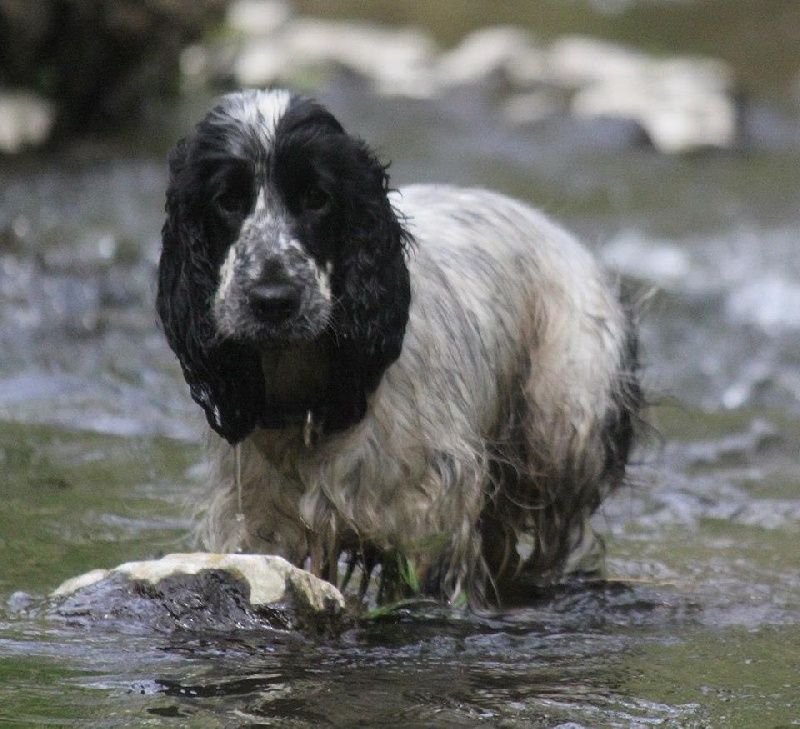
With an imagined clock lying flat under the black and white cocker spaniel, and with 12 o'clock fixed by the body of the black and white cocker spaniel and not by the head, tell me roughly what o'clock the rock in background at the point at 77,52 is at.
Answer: The rock in background is roughly at 4 o'clock from the black and white cocker spaniel.

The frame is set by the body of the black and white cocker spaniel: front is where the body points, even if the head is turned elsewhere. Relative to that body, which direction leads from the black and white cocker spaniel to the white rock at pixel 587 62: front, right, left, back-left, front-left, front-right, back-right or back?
back-right

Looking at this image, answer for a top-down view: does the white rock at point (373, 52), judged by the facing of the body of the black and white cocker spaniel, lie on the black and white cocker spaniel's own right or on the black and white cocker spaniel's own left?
on the black and white cocker spaniel's own right

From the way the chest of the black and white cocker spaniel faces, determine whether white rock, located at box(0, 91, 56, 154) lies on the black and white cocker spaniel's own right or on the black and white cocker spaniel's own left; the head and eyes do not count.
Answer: on the black and white cocker spaniel's own right

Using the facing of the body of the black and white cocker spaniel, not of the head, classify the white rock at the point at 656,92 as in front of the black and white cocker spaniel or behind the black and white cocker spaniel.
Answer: behind

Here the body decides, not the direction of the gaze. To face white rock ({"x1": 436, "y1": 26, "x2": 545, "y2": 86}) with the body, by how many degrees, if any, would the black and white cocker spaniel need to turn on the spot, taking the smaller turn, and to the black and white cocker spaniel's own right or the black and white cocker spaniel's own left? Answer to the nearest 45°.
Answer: approximately 135° to the black and white cocker spaniel's own right

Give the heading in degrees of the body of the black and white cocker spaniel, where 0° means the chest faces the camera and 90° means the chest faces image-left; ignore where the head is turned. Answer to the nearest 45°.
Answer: approximately 45°

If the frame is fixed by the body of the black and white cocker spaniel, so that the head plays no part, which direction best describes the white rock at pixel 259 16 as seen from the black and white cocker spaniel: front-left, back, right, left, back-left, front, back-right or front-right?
back-right

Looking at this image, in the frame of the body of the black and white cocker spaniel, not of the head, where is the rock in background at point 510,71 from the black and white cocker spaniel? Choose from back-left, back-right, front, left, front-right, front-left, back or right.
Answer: back-right

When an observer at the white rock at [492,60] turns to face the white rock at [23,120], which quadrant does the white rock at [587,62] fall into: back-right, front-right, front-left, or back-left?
back-left
